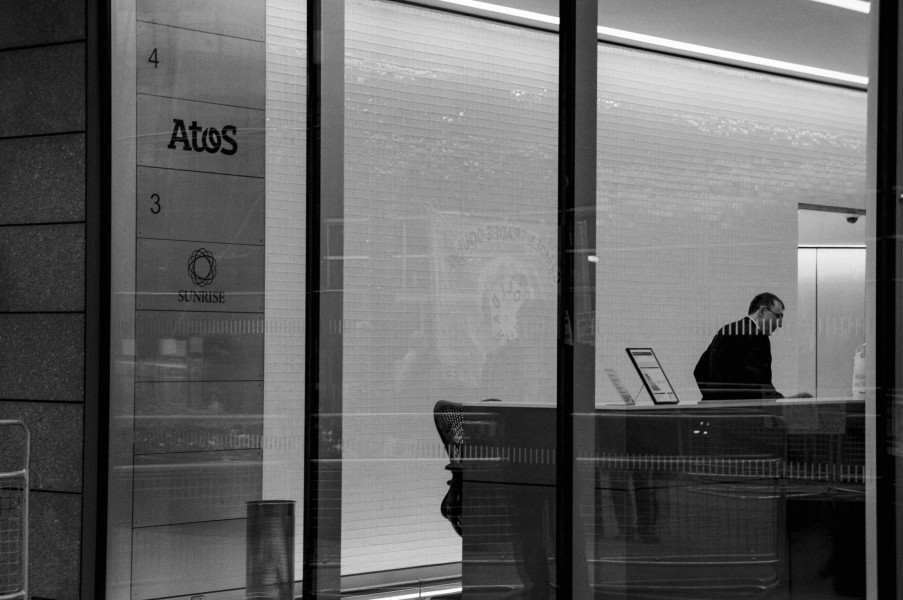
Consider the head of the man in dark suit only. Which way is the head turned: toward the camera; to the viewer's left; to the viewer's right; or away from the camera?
to the viewer's right

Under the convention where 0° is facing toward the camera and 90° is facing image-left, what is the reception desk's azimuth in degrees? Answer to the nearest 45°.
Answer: approximately 0°

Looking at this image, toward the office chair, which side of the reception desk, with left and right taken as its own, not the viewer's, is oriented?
right

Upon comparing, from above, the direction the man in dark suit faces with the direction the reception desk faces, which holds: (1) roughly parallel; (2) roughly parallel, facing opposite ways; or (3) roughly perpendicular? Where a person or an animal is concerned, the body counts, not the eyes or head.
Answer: roughly perpendicular

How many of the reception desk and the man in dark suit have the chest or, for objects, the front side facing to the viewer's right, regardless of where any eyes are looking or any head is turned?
1

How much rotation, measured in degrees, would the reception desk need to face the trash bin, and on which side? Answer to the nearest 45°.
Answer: approximately 90° to its right

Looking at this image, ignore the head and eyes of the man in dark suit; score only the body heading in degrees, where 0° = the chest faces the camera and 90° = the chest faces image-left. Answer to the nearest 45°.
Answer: approximately 270°

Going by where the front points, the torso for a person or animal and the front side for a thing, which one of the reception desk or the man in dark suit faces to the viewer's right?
the man in dark suit
